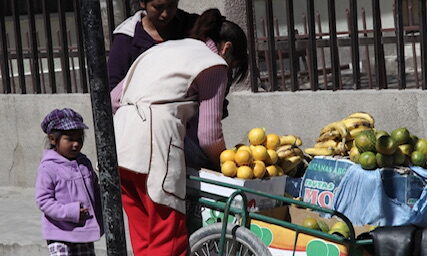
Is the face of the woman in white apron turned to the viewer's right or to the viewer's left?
to the viewer's right

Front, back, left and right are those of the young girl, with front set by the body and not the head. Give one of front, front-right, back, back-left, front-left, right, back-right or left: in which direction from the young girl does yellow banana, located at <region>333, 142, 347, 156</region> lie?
front-left

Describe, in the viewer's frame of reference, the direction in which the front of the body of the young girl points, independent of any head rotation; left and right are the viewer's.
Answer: facing the viewer and to the right of the viewer

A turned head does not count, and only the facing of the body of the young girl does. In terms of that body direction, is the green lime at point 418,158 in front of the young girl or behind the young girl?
in front

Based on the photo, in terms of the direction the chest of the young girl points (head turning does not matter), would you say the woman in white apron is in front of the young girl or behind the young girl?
in front

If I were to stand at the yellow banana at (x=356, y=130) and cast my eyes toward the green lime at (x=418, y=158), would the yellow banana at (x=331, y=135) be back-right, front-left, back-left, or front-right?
back-right

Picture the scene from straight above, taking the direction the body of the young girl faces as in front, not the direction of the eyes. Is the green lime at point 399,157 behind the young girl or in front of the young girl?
in front
